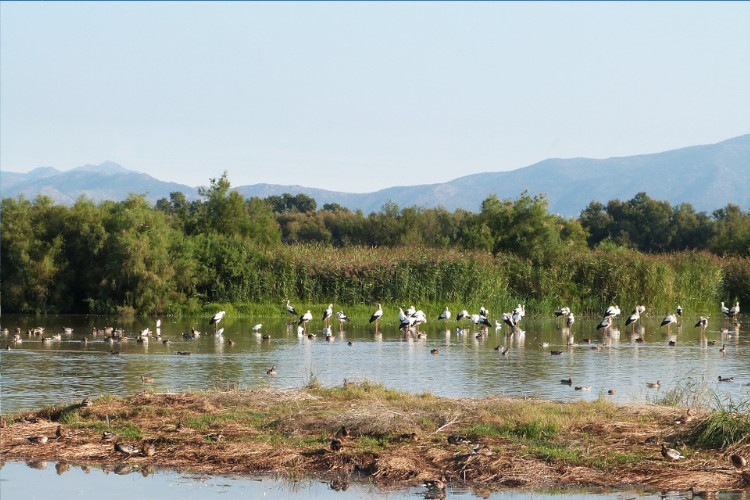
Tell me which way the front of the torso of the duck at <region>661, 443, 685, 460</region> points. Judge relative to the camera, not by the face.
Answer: to the viewer's left

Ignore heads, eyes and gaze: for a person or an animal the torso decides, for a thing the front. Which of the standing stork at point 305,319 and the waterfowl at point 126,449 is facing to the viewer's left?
the waterfowl

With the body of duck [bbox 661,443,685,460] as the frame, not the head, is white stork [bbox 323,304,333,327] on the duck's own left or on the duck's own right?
on the duck's own right

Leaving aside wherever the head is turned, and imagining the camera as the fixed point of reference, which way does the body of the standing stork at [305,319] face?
to the viewer's right

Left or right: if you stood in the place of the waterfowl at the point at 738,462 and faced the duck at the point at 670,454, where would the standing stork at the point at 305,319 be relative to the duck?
right

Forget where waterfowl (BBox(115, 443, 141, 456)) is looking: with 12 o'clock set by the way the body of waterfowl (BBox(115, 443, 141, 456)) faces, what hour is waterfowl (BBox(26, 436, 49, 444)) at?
waterfowl (BBox(26, 436, 49, 444)) is roughly at 1 o'clock from waterfowl (BBox(115, 443, 141, 456)).

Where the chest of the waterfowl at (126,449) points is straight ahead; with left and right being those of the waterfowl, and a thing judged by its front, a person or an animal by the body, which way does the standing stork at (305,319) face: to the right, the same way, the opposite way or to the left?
the opposite way

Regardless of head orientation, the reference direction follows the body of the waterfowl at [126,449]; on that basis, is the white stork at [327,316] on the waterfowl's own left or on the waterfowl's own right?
on the waterfowl's own right

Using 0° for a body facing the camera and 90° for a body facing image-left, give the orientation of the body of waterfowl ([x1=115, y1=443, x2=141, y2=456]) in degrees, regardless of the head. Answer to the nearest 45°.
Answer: approximately 90°

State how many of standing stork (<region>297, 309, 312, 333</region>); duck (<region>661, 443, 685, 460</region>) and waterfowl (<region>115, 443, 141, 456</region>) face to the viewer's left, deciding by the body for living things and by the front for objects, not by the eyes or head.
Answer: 2
